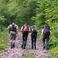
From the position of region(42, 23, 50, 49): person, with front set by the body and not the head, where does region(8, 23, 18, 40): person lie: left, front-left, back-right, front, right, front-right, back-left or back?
left

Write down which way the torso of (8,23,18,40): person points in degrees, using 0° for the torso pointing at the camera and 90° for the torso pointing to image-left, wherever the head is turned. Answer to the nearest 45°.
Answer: approximately 180°

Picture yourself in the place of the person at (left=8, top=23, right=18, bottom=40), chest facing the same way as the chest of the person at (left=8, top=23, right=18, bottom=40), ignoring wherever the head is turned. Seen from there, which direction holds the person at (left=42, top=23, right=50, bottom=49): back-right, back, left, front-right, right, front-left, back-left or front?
right

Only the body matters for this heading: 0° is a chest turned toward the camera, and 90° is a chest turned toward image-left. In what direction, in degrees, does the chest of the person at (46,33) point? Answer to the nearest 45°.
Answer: approximately 180°

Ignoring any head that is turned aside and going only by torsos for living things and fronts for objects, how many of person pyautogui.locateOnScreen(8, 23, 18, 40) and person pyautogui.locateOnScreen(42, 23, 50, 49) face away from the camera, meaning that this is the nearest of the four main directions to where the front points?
2
